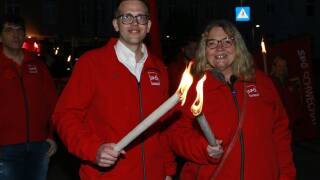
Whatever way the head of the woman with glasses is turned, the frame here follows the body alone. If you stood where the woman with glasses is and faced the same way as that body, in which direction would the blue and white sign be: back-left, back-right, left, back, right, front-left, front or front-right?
back

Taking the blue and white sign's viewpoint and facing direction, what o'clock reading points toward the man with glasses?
The man with glasses is roughly at 12 o'clock from the blue and white sign.

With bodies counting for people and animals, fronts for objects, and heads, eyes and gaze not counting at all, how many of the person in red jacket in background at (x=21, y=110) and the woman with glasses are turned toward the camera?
2

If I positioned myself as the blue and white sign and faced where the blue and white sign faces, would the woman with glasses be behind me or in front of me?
in front

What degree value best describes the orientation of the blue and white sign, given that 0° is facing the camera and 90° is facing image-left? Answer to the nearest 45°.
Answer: approximately 0°

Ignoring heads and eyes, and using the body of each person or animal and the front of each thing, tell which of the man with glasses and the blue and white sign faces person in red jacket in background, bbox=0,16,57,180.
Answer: the blue and white sign

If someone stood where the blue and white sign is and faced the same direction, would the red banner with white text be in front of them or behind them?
in front

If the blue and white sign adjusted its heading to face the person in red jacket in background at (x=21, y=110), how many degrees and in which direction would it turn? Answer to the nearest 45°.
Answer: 0° — it already faces them

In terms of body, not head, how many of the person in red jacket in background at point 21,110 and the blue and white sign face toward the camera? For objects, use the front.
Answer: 2
